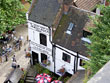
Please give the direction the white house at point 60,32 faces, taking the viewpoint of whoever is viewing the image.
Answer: facing the viewer and to the left of the viewer
